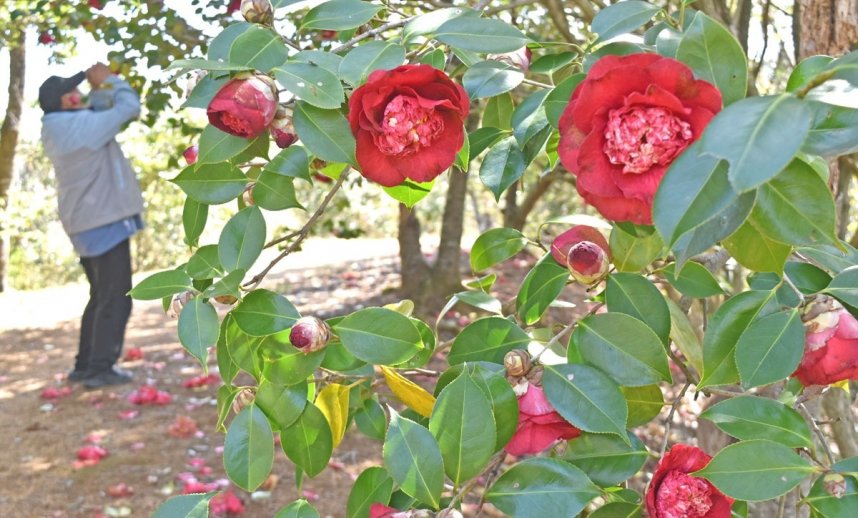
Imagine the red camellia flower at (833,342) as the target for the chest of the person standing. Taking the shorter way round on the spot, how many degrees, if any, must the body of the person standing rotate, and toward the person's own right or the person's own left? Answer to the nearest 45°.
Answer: approximately 90° to the person's own right

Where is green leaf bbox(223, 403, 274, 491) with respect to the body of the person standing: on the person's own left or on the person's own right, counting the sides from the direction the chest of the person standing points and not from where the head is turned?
on the person's own right

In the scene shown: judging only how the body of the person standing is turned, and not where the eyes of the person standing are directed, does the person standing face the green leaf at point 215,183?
no

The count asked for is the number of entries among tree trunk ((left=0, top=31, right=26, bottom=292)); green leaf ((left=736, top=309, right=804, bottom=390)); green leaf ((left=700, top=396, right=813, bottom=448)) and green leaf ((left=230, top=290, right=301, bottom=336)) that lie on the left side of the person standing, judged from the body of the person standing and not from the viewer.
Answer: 1

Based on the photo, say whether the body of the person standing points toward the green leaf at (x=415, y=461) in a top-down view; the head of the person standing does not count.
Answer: no

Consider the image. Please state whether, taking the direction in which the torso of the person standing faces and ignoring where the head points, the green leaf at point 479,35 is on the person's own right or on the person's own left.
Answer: on the person's own right

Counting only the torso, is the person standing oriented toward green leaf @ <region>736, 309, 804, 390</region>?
no
